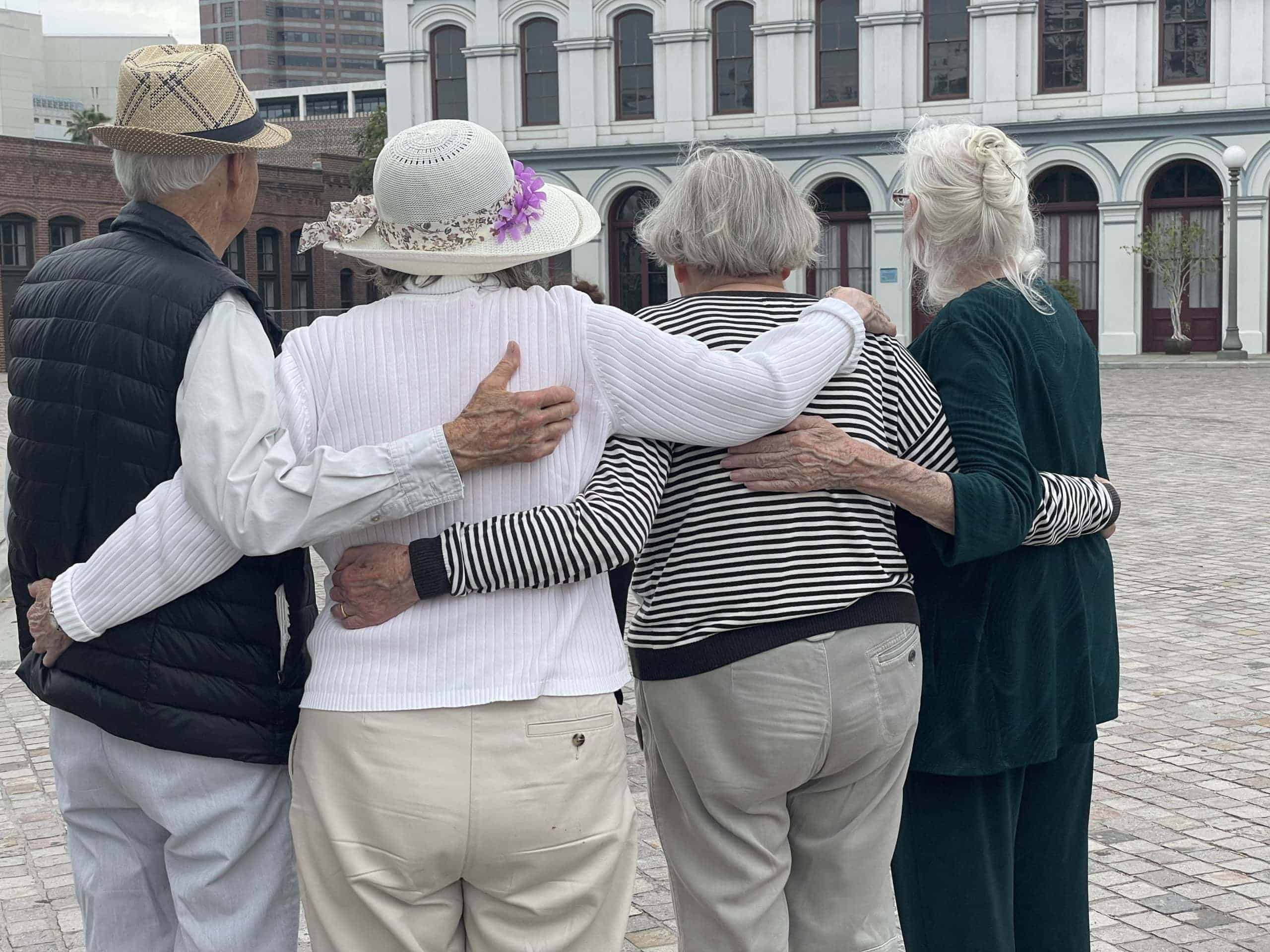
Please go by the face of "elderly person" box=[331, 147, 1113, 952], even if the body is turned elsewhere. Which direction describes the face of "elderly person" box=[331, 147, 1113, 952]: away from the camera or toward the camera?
away from the camera

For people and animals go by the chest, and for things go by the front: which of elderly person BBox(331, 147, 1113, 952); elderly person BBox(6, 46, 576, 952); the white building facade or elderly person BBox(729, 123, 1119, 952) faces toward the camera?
the white building facade

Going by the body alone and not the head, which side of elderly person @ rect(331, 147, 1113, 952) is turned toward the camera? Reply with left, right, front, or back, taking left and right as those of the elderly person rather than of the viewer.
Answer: back

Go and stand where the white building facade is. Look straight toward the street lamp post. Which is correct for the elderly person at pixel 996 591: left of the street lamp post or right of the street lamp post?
right

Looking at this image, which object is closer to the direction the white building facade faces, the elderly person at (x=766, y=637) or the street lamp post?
the elderly person

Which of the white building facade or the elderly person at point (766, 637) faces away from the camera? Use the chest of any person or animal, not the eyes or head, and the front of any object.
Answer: the elderly person

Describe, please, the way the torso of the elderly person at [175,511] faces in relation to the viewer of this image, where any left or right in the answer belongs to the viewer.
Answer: facing away from the viewer and to the right of the viewer

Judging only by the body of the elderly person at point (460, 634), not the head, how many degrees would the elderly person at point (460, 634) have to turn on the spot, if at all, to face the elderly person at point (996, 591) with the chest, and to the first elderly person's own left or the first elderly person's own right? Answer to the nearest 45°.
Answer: approximately 45° to the first elderly person's own right

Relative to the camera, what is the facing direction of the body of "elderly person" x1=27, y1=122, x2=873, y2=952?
away from the camera

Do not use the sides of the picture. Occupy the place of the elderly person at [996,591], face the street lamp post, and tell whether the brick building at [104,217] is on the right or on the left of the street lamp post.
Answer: left
